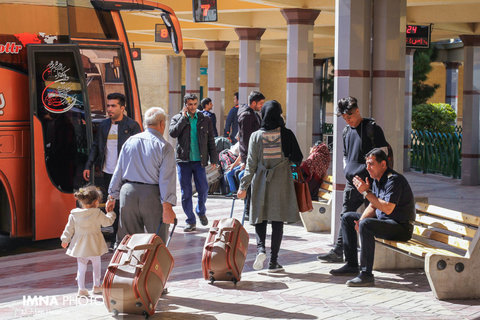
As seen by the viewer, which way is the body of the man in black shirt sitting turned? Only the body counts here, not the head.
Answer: to the viewer's left

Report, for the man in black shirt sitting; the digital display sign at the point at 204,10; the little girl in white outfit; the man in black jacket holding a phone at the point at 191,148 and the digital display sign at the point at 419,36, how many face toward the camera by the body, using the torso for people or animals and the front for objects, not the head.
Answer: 3

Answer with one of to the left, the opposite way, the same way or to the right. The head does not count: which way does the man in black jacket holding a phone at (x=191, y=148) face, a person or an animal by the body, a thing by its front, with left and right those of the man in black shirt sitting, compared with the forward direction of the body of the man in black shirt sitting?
to the left

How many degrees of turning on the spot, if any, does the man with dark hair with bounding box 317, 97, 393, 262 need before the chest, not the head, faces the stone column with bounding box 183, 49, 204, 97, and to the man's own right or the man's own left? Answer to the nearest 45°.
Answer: approximately 135° to the man's own right

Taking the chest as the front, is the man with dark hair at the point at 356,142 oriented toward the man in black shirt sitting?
no

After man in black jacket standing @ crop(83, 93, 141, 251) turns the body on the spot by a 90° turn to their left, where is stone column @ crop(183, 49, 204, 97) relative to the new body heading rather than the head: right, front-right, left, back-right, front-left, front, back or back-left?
back-left

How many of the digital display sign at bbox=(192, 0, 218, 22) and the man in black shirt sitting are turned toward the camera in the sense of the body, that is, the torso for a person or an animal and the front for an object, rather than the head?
1

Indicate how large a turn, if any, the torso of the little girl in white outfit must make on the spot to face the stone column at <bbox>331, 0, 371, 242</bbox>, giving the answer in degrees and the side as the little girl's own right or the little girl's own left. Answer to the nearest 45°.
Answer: approximately 45° to the little girl's own right

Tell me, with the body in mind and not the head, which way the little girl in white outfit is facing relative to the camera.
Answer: away from the camera

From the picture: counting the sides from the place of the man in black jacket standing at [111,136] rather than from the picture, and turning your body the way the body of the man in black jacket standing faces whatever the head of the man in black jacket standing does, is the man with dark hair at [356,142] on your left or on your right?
on your left

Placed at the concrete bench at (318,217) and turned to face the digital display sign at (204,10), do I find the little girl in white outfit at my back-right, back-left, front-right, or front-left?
back-left

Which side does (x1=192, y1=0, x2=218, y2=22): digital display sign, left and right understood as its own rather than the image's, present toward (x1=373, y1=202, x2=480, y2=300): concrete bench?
front

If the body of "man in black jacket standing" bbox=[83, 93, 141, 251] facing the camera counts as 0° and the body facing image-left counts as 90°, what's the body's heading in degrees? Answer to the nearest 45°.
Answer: approximately 45°

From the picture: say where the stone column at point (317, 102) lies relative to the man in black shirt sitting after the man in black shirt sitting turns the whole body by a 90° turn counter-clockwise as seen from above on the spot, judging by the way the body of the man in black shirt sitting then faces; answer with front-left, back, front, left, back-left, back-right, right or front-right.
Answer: back

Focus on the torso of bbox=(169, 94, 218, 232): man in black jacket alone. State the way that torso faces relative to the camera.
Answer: toward the camera

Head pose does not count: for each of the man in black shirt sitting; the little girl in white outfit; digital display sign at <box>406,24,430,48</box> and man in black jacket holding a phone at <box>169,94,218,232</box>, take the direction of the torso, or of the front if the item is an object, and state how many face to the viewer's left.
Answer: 1

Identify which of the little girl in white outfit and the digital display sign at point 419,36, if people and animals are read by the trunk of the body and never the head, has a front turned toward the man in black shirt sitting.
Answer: the digital display sign

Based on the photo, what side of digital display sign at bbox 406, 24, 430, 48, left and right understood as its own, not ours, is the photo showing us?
front

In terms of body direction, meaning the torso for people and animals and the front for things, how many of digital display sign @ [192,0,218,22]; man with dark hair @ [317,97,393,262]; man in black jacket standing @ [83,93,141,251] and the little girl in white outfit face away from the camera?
1
